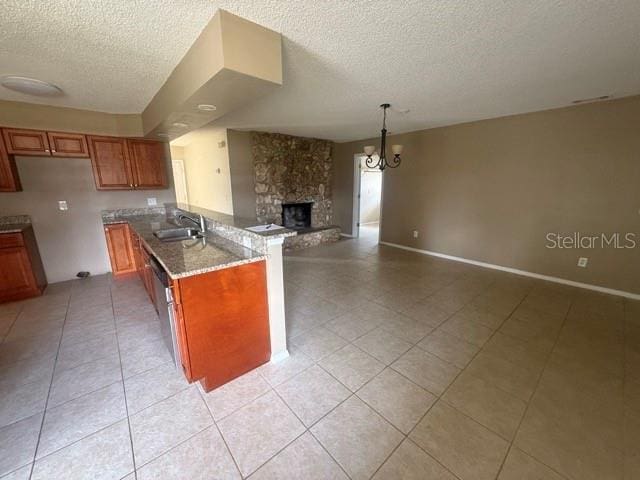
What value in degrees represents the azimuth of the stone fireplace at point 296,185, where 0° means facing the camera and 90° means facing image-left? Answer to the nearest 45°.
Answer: approximately 315°

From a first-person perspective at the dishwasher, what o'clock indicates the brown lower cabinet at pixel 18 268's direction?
The brown lower cabinet is roughly at 2 o'clock from the dishwasher.

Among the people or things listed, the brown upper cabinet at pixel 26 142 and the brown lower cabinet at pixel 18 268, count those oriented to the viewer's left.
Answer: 0

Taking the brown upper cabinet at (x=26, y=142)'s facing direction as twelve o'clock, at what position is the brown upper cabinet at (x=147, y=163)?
the brown upper cabinet at (x=147, y=163) is roughly at 9 o'clock from the brown upper cabinet at (x=26, y=142).

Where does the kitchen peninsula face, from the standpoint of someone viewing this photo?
facing to the left of the viewer

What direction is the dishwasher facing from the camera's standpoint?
to the viewer's left

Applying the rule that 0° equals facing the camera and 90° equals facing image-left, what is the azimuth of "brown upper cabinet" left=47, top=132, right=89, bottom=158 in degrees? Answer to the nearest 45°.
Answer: approximately 0°

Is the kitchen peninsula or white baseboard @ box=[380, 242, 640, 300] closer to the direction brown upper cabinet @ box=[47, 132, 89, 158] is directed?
the kitchen peninsula

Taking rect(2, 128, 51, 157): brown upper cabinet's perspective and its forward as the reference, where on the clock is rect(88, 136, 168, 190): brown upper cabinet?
rect(88, 136, 168, 190): brown upper cabinet is roughly at 9 o'clock from rect(2, 128, 51, 157): brown upper cabinet.

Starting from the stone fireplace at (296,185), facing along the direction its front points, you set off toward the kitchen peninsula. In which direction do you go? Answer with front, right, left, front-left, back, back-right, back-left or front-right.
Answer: front-right

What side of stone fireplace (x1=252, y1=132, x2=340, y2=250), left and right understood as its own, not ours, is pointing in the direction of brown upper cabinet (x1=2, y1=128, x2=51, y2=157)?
right

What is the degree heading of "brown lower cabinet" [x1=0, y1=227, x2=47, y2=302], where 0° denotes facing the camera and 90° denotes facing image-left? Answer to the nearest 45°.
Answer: approximately 0°

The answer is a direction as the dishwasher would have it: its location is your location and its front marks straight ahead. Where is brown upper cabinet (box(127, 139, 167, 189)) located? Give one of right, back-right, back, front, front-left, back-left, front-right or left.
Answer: right
